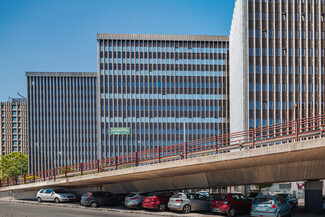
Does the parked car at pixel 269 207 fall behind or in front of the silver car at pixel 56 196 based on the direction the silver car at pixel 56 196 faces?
in front

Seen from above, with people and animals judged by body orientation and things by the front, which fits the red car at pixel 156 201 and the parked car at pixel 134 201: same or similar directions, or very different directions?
same or similar directions
